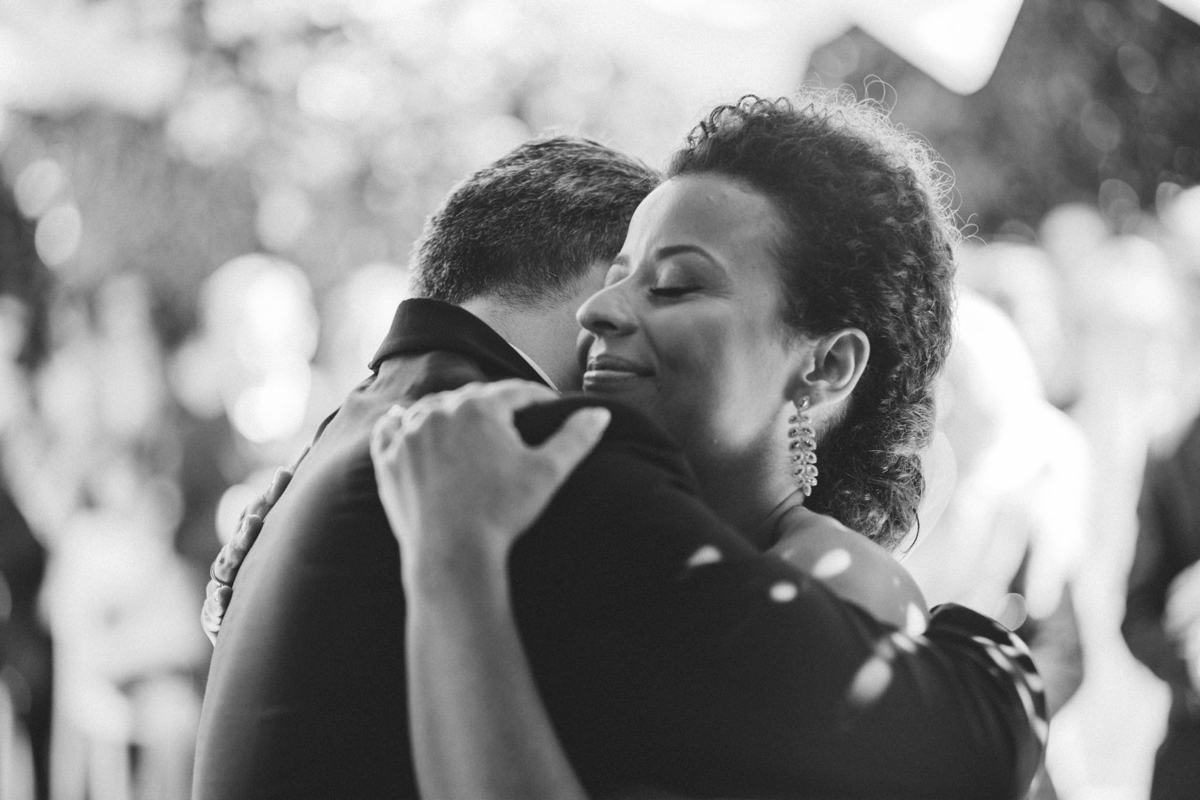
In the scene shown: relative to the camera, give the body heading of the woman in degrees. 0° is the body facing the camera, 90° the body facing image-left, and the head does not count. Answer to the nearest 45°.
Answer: approximately 45°

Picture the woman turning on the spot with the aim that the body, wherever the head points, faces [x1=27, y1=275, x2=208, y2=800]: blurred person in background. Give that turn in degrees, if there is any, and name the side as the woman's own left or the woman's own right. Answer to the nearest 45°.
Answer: approximately 90° to the woman's own right

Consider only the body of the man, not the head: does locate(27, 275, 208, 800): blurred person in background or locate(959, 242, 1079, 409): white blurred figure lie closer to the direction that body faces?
the white blurred figure

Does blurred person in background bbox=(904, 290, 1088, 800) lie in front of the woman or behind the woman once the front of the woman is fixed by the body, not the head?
behind

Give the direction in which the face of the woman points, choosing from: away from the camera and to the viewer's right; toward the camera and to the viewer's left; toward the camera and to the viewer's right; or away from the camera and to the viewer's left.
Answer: toward the camera and to the viewer's left

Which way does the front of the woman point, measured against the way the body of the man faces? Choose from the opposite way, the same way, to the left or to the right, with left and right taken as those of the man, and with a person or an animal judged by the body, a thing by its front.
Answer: the opposite way

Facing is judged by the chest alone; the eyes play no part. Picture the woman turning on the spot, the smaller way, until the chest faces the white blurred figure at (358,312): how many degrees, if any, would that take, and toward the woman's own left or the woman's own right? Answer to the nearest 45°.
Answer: approximately 135° to the woman's own right

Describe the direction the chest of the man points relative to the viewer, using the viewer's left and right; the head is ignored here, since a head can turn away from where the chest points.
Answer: facing away from the viewer and to the right of the viewer

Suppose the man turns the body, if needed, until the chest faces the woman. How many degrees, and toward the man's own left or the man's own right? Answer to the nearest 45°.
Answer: approximately 45° to the man's own left

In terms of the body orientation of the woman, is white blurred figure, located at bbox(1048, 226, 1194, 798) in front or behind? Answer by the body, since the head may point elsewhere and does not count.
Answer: behind

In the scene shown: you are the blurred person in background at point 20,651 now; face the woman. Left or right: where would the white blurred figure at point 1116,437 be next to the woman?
left

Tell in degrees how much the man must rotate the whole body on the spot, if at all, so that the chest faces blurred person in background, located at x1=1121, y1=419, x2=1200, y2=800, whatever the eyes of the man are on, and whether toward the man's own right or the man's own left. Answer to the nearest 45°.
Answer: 0° — they already face them

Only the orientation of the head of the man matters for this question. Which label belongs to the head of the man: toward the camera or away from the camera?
away from the camera
